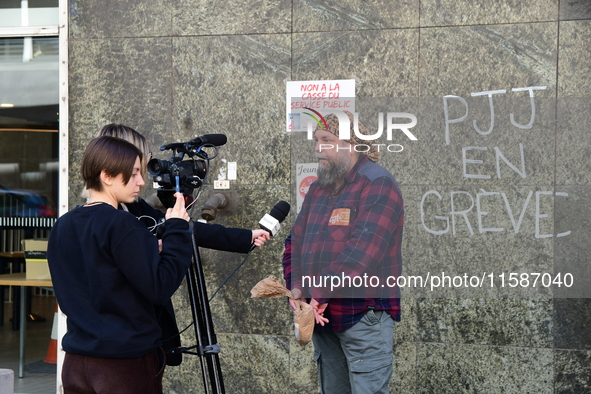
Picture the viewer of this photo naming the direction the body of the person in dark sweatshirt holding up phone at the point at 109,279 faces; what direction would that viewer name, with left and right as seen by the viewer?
facing away from the viewer and to the right of the viewer

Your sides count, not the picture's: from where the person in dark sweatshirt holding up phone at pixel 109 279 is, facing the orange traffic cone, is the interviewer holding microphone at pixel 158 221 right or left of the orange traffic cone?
right

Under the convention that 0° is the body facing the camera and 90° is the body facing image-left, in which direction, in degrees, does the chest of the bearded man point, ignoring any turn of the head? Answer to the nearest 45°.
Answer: approximately 45°

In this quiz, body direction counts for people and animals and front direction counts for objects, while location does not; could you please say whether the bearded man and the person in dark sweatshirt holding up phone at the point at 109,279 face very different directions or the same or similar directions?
very different directions

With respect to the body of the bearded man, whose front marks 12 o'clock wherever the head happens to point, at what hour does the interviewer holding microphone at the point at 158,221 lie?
The interviewer holding microphone is roughly at 1 o'clock from the bearded man.

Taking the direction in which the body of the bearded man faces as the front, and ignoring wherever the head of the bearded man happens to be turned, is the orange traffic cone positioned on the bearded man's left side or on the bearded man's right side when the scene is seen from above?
on the bearded man's right side

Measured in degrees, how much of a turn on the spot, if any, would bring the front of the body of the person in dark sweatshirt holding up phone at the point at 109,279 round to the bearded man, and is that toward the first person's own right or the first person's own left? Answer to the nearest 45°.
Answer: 0° — they already face them

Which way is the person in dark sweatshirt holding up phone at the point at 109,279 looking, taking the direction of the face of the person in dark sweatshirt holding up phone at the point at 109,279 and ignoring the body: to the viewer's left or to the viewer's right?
to the viewer's right
